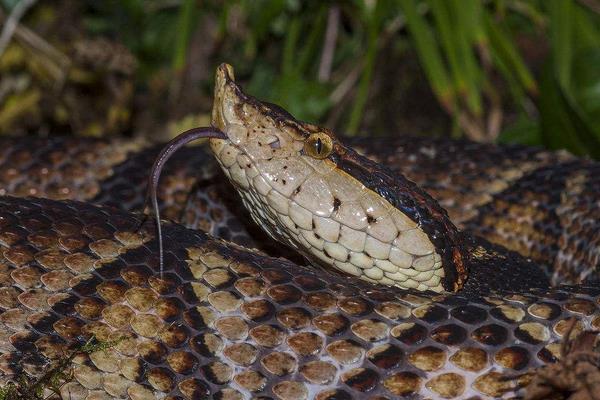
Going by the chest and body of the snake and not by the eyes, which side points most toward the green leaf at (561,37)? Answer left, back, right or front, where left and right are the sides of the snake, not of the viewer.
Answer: right

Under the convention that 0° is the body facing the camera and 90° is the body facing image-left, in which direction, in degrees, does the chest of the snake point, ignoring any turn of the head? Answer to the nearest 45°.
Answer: approximately 90°

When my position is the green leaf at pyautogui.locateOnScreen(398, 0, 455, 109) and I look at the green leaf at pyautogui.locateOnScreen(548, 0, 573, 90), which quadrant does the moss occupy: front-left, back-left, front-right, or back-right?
back-right

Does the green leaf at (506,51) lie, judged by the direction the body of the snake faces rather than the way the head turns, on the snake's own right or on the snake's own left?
on the snake's own right

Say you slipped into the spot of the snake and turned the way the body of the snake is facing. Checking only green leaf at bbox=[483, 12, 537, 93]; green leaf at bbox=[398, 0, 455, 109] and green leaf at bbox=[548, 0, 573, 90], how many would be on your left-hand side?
0

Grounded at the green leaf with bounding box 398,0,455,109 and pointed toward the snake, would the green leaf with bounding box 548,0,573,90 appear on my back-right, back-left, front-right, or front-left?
back-left

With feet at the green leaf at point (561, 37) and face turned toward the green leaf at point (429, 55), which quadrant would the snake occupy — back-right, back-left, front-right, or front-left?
front-left

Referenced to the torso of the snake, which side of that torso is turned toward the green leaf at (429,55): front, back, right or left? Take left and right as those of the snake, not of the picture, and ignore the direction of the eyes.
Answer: right
